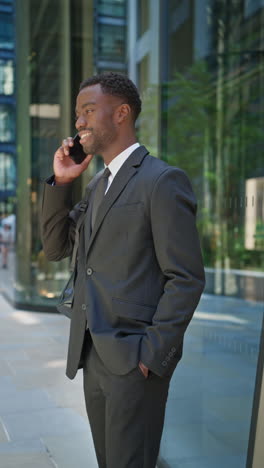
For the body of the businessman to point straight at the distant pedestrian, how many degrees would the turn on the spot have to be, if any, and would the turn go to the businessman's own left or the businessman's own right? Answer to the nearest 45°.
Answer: approximately 135° to the businessman's own right

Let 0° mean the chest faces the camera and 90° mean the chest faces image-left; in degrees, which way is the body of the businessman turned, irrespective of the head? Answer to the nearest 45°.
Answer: approximately 45°

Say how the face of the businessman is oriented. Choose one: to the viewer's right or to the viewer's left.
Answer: to the viewer's left
